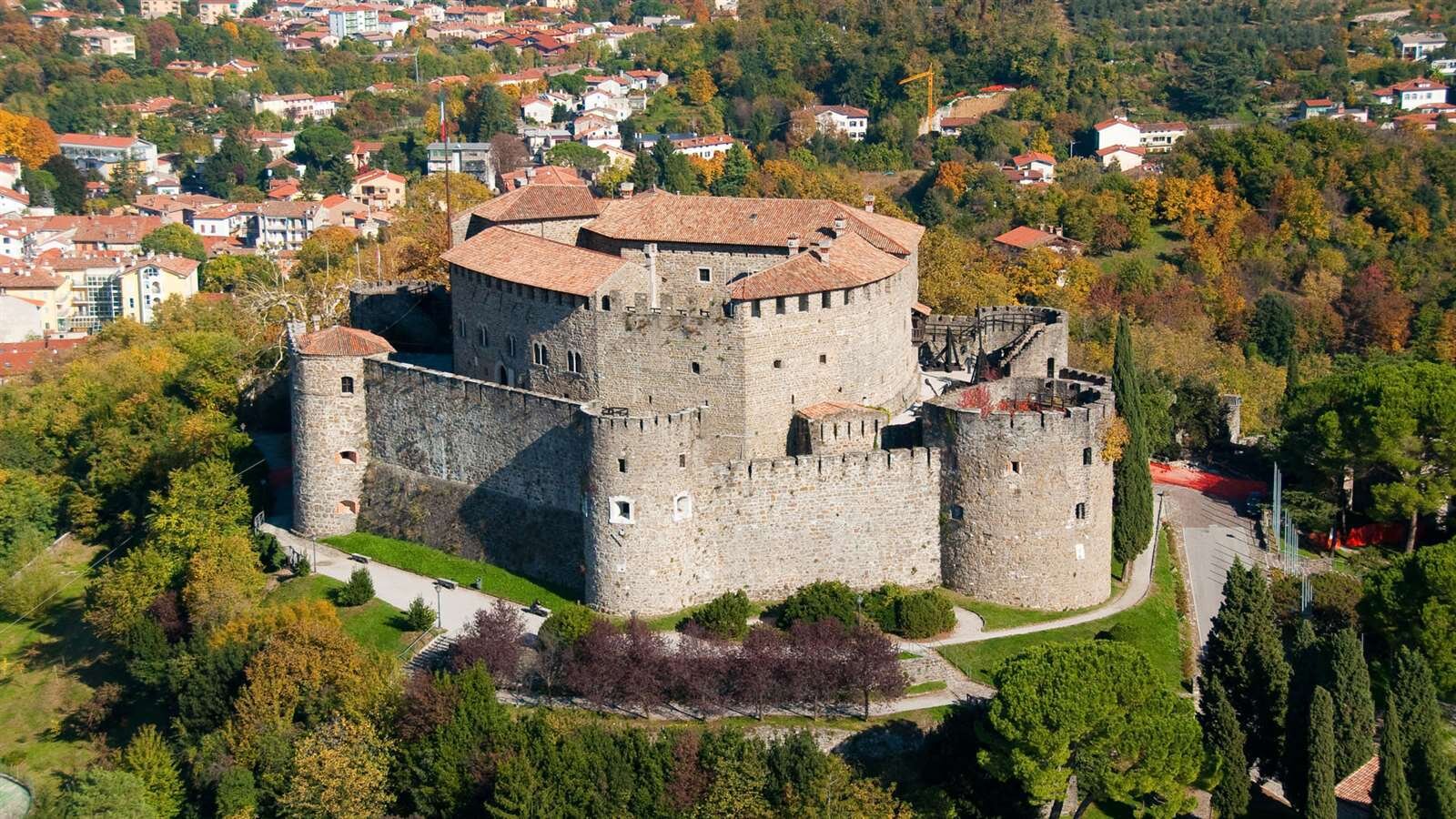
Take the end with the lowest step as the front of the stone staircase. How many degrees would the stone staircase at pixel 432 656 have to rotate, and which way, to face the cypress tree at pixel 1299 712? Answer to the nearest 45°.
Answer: approximately 90° to its left

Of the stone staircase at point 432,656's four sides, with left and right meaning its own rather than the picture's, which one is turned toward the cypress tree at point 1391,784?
left

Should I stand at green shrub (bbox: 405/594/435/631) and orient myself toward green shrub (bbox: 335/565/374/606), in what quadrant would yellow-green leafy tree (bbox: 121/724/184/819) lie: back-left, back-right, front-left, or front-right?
front-left

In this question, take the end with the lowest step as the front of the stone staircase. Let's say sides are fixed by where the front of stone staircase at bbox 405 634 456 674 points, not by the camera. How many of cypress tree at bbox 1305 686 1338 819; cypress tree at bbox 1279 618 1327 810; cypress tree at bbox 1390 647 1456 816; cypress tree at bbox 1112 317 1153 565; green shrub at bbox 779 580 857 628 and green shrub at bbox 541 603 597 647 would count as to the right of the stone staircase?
0

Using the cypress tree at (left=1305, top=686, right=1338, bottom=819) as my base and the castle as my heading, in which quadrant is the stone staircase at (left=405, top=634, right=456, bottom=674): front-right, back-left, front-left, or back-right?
front-left

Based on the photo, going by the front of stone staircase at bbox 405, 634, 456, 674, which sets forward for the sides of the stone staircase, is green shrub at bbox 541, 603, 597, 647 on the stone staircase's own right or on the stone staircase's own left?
on the stone staircase's own left

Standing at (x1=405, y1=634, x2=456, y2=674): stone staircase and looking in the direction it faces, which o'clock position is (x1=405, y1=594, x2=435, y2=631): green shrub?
The green shrub is roughly at 4 o'clock from the stone staircase.

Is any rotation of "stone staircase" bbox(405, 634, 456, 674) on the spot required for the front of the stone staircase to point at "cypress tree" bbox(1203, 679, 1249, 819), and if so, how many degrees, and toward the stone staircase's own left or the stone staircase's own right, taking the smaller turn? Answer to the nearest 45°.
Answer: approximately 90° to the stone staircase's own left

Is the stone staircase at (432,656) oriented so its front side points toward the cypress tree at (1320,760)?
no

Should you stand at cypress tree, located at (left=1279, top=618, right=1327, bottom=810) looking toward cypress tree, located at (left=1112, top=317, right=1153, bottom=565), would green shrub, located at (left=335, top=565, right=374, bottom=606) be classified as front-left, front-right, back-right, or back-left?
front-left

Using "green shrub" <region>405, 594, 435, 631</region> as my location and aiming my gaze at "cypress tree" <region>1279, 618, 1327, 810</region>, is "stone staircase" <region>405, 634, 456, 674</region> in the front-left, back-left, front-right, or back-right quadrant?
front-right
